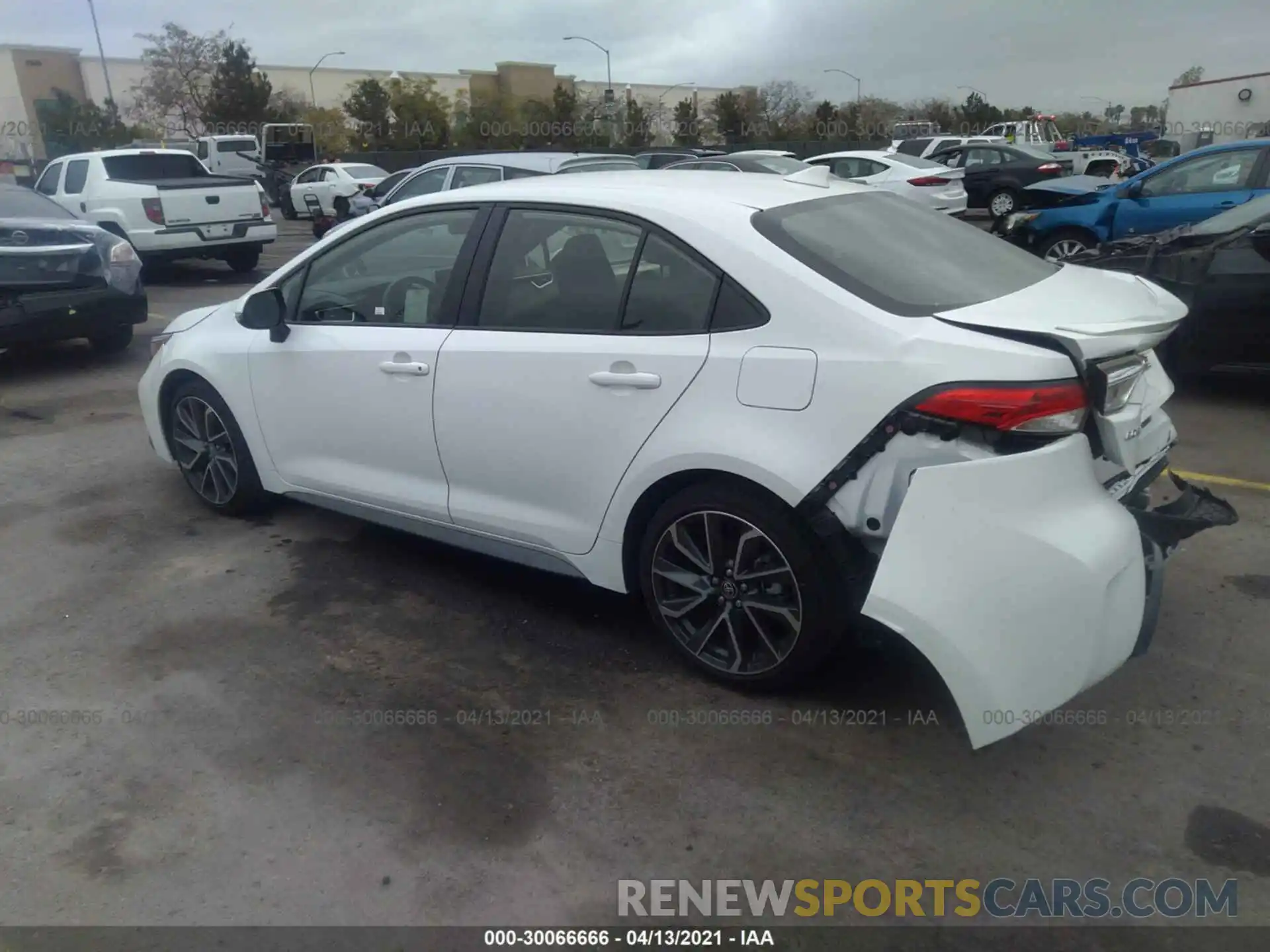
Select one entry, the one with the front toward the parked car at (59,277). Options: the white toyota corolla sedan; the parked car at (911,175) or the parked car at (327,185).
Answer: the white toyota corolla sedan

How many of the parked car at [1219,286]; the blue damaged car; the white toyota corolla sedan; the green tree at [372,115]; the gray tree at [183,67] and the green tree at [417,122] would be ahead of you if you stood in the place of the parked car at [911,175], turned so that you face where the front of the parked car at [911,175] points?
3

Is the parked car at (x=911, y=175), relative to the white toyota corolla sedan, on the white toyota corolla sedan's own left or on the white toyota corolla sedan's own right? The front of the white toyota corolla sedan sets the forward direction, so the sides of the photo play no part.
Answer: on the white toyota corolla sedan's own right

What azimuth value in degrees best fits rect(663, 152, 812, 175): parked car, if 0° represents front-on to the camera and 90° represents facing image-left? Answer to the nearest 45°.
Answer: approximately 135°

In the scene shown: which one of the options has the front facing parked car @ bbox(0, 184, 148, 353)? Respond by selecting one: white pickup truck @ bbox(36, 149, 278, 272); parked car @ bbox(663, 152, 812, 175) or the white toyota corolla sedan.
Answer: the white toyota corolla sedan

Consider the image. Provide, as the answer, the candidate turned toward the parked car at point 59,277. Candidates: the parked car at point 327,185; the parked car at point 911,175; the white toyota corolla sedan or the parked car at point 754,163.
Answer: the white toyota corolla sedan

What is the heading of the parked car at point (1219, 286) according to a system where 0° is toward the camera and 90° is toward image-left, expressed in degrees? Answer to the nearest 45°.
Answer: approximately 90°

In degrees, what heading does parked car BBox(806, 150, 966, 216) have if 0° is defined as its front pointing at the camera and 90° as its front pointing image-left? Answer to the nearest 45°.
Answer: approximately 135°

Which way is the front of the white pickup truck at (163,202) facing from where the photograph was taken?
facing away from the viewer and to the left of the viewer

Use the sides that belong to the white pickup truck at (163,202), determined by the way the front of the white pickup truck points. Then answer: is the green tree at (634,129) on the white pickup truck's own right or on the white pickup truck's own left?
on the white pickup truck's own right

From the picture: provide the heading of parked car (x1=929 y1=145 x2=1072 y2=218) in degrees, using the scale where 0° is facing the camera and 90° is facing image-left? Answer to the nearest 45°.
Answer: approximately 135°
